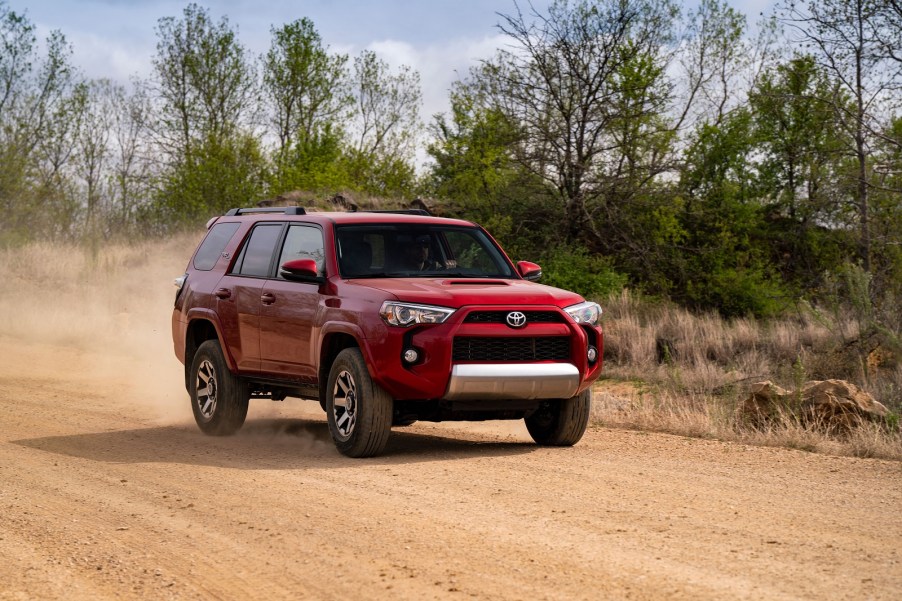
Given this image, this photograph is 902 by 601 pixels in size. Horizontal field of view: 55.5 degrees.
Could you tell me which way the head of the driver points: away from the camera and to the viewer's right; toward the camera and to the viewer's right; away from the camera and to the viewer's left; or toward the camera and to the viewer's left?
toward the camera and to the viewer's right

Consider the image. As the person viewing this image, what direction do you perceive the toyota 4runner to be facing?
facing the viewer and to the right of the viewer

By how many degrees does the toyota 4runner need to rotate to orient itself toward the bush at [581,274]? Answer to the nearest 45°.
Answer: approximately 135° to its left

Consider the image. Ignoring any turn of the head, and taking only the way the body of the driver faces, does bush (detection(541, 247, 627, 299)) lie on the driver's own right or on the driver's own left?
on the driver's own left

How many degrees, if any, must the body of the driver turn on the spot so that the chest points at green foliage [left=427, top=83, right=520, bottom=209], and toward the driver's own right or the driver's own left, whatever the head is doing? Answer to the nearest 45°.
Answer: approximately 135° to the driver's own left

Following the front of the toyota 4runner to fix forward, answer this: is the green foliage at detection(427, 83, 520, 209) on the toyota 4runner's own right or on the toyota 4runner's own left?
on the toyota 4runner's own left

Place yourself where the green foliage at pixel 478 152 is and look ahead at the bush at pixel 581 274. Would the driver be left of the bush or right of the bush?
right
